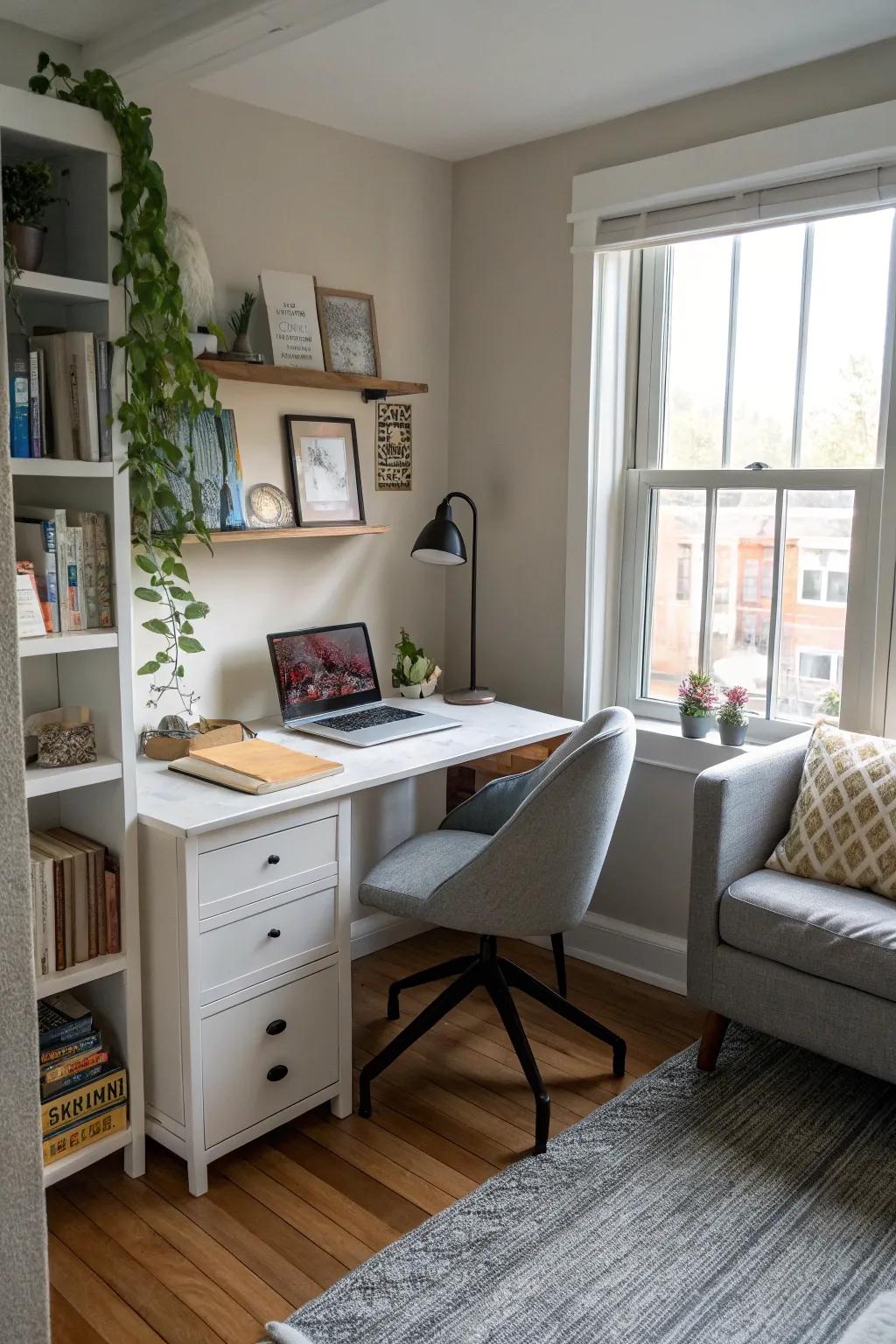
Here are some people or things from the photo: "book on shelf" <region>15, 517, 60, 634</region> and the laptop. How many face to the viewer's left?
0

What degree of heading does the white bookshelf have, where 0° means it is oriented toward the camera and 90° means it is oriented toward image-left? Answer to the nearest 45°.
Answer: approximately 315°

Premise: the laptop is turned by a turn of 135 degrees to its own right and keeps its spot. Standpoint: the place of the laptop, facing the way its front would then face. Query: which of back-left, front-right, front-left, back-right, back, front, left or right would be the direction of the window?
back

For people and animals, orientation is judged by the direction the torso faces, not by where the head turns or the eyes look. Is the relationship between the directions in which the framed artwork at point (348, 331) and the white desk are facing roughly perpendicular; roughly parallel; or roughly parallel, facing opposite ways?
roughly parallel

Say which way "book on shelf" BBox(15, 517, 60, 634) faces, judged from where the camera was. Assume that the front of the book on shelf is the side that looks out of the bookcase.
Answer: facing the viewer and to the right of the viewer

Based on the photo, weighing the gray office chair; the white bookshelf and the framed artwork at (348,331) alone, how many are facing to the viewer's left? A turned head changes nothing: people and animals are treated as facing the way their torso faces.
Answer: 1

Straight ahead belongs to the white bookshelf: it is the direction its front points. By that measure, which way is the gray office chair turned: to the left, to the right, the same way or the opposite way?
the opposite way

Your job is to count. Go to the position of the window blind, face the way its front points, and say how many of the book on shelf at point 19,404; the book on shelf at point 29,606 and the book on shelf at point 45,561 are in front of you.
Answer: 3

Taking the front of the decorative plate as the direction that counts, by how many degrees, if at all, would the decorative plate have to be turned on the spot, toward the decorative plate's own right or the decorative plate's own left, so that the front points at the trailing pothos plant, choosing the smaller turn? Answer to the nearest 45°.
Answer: approximately 45° to the decorative plate's own right
